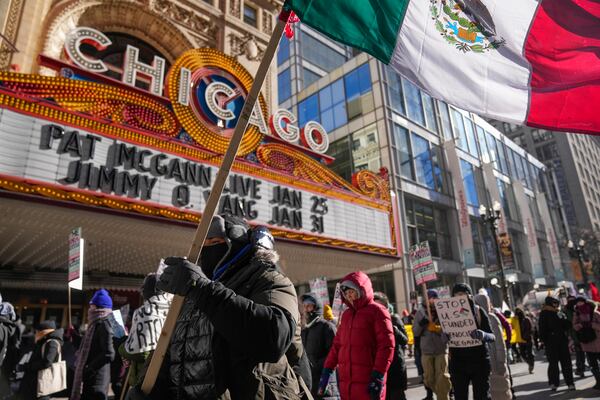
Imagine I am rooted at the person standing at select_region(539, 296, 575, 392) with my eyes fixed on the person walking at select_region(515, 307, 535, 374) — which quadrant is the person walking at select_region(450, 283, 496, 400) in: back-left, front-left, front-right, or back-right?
back-left

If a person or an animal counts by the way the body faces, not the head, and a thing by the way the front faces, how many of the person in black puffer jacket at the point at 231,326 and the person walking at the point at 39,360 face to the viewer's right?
1

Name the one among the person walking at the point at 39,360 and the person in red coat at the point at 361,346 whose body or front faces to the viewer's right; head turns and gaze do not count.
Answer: the person walking

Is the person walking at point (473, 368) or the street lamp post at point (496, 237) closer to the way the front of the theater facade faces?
the person walking

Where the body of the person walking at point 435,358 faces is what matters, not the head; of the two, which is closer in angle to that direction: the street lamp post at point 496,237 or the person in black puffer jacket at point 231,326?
the person in black puffer jacket

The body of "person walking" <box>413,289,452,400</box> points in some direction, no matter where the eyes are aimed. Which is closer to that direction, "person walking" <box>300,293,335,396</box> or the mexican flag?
the mexican flag

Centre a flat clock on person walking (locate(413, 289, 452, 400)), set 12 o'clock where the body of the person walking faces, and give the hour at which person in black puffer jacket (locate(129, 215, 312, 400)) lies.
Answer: The person in black puffer jacket is roughly at 12 o'clock from the person walking.
